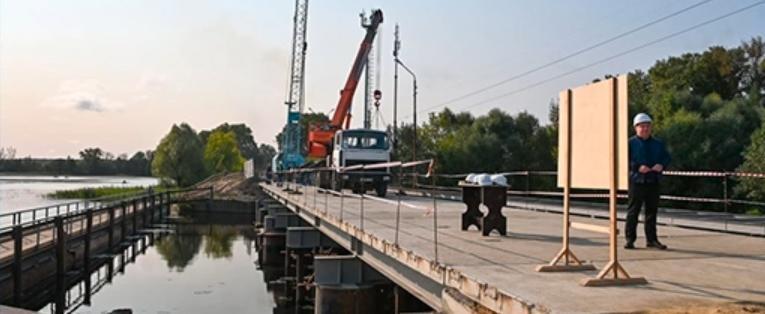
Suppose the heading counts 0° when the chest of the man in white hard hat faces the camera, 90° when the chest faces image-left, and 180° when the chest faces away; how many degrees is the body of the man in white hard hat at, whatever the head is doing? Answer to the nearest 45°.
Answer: approximately 0°

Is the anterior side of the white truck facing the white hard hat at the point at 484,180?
yes

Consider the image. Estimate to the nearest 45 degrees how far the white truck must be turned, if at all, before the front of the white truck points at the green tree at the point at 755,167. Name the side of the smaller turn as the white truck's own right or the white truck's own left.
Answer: approximately 90° to the white truck's own left

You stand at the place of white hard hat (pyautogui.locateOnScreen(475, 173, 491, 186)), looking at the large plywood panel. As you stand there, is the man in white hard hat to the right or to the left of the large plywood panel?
left

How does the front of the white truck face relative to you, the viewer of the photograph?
facing the viewer

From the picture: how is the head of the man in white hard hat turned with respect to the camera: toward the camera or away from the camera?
toward the camera

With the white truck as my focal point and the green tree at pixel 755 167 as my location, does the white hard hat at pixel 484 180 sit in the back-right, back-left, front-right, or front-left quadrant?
front-left
